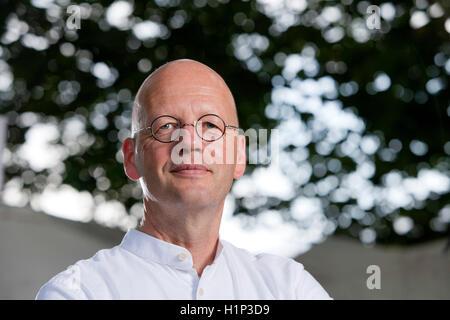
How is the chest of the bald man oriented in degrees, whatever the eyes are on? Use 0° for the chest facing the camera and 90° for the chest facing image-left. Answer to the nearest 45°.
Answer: approximately 0°
